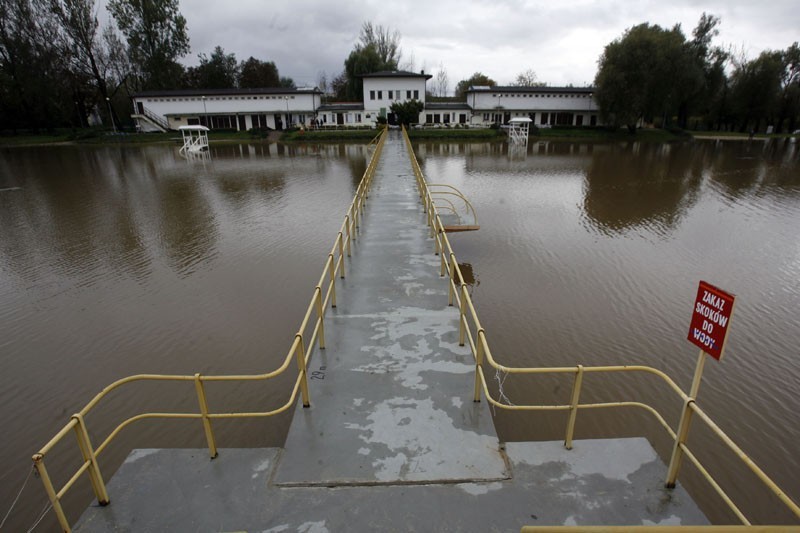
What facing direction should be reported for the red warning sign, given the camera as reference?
facing the viewer and to the left of the viewer

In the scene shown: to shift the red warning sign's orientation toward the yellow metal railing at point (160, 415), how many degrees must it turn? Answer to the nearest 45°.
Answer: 0° — it already faces it
